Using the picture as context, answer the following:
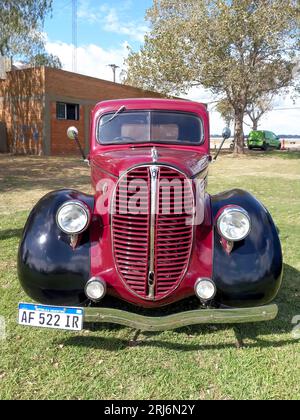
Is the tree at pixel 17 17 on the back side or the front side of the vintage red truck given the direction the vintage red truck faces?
on the back side

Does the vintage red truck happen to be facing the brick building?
no

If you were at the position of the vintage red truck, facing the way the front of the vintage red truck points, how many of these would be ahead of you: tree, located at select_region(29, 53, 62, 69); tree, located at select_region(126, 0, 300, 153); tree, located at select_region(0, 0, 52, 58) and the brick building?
0

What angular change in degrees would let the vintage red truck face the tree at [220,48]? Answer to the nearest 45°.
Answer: approximately 180°

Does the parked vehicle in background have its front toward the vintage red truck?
no

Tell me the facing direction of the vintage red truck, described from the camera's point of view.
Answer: facing the viewer

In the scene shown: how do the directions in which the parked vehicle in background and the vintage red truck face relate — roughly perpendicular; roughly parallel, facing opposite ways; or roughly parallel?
roughly perpendicular

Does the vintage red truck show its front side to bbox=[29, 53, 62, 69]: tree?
no
